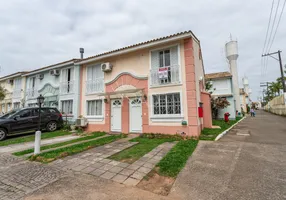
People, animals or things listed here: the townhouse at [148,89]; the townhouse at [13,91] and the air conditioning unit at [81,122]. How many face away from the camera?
0

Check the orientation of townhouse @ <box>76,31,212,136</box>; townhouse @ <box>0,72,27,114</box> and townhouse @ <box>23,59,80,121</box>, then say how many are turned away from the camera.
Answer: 0

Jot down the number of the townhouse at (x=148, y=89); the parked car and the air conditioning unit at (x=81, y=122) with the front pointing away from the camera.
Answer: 0

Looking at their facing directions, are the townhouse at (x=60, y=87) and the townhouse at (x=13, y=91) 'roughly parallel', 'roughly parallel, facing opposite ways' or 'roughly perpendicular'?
roughly parallel

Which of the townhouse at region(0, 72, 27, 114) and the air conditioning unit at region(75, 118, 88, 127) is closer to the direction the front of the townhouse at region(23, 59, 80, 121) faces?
the air conditioning unit

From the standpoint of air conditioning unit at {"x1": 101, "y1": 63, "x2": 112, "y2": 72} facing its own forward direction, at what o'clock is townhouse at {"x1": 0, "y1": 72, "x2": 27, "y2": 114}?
The townhouse is roughly at 3 o'clock from the air conditioning unit.

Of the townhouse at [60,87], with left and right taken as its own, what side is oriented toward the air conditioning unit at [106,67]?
left

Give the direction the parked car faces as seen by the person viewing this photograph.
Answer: facing the viewer and to the left of the viewer
